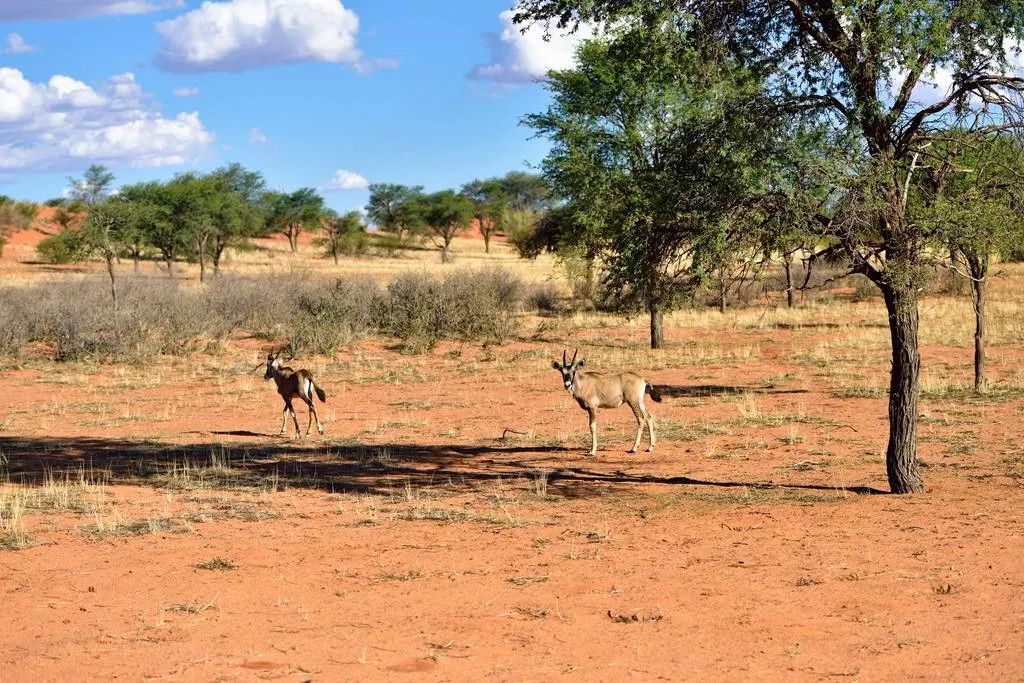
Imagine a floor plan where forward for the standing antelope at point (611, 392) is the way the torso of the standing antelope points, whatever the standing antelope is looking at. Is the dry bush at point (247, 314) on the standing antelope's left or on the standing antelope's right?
on the standing antelope's right

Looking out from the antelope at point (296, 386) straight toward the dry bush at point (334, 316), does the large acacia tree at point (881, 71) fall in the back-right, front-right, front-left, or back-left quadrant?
back-right

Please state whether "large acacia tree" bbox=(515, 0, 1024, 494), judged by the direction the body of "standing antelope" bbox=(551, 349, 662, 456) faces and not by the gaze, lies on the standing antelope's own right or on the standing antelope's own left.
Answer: on the standing antelope's own left

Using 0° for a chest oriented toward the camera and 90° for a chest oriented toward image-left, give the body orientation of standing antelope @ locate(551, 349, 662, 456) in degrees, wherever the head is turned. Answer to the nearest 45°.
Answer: approximately 90°

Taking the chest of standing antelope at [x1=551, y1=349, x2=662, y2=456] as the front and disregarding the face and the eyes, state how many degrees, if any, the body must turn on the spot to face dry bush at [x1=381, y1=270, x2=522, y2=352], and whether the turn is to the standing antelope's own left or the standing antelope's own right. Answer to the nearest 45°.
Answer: approximately 90° to the standing antelope's own right

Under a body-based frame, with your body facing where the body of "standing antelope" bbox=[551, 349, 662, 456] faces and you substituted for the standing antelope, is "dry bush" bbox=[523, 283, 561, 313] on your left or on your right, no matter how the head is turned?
on your right

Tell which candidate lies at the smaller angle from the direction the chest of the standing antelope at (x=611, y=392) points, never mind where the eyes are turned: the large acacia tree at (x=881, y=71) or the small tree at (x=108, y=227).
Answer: the small tree

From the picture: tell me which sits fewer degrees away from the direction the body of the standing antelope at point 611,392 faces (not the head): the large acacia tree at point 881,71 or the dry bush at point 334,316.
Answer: the dry bush

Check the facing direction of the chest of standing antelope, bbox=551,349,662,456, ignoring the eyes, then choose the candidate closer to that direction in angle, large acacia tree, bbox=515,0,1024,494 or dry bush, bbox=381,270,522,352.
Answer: the dry bush

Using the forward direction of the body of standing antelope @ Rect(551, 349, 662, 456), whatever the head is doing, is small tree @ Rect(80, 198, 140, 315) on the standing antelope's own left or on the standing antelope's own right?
on the standing antelope's own right
